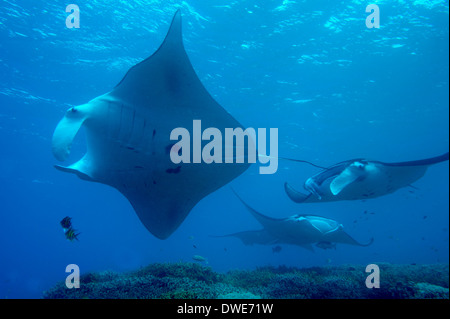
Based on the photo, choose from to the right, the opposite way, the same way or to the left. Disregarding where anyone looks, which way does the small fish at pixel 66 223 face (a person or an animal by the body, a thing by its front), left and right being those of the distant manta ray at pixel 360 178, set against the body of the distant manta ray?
the same way

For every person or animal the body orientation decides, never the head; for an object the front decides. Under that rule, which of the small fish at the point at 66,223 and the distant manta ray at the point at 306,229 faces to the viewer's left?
the small fish

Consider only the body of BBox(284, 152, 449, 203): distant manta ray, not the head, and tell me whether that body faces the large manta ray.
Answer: yes

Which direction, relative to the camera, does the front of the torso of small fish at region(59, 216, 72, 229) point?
to the viewer's left

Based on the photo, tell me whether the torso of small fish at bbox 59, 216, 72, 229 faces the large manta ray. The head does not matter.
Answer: no

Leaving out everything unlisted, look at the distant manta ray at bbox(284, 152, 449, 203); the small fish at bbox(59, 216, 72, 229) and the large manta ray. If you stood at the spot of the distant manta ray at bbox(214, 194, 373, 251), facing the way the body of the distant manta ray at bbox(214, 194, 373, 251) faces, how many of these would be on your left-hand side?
0

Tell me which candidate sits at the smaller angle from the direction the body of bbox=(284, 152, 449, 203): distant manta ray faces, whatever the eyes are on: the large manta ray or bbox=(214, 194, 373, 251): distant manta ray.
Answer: the large manta ray

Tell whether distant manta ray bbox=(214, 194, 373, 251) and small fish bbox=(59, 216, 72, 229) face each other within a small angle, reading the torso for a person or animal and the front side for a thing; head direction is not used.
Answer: no

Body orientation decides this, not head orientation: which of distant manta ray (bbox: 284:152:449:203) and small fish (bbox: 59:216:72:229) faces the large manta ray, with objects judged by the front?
the distant manta ray

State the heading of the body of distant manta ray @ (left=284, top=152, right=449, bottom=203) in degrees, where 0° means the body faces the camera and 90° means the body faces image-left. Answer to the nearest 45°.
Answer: approximately 45°

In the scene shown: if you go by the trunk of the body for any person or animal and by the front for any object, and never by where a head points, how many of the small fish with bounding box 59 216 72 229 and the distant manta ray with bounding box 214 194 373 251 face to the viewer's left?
1

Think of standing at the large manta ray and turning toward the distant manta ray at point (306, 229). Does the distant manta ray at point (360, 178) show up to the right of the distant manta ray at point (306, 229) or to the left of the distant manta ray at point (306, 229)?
right

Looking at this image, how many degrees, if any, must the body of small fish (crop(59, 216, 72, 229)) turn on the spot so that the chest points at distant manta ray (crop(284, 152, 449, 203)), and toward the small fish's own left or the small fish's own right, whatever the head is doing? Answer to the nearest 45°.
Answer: approximately 135° to the small fish's own left

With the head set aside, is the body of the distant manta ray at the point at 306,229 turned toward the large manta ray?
no

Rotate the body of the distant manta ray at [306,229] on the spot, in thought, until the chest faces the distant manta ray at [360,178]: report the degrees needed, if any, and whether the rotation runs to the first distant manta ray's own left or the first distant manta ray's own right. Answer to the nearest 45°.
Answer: approximately 45° to the first distant manta ray's own right
